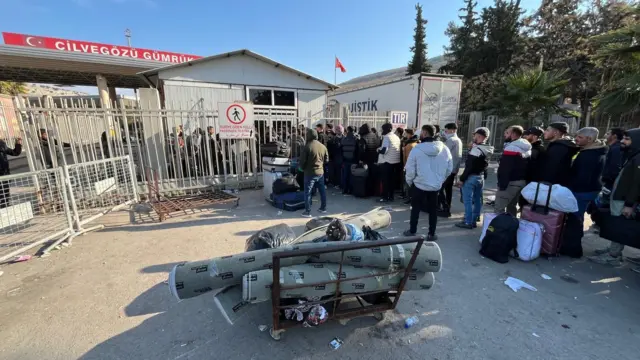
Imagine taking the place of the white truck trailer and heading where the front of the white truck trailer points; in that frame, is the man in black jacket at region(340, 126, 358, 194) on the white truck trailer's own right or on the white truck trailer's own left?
on the white truck trailer's own left

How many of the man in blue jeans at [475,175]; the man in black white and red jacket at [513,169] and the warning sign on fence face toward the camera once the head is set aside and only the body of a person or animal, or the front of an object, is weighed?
1

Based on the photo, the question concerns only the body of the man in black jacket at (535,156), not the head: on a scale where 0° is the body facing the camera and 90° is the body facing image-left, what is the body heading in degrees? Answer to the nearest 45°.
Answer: approximately 90°

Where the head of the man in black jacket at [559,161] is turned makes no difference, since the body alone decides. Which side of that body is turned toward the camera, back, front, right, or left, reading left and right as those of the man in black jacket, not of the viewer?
left

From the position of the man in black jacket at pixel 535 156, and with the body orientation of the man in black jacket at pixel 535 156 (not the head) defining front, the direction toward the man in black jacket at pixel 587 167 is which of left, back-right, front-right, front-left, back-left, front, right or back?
back

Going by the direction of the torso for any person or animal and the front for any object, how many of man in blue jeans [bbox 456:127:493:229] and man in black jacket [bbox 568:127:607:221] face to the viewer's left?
2

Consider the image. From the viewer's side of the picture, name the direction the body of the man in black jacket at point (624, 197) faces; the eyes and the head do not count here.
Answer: to the viewer's left

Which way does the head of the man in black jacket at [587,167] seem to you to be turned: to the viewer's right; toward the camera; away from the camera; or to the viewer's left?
to the viewer's left

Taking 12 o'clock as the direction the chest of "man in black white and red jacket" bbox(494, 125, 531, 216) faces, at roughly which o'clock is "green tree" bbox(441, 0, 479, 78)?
The green tree is roughly at 1 o'clock from the man in black white and red jacket.

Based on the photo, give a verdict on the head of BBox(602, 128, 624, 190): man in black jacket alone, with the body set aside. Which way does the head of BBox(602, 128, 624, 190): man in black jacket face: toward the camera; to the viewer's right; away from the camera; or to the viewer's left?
to the viewer's left

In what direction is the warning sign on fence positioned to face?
toward the camera

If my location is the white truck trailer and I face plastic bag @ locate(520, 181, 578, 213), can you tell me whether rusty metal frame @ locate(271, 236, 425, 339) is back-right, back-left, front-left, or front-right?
front-right

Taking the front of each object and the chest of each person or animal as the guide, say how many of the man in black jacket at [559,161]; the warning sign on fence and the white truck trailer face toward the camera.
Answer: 1

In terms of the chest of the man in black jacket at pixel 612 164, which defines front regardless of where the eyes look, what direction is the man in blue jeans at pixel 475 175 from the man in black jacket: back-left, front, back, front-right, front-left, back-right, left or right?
front-left

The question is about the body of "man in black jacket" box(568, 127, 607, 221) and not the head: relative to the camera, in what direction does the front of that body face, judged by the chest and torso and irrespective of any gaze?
to the viewer's left

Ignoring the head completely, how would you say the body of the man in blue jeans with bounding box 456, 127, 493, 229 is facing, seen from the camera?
to the viewer's left
